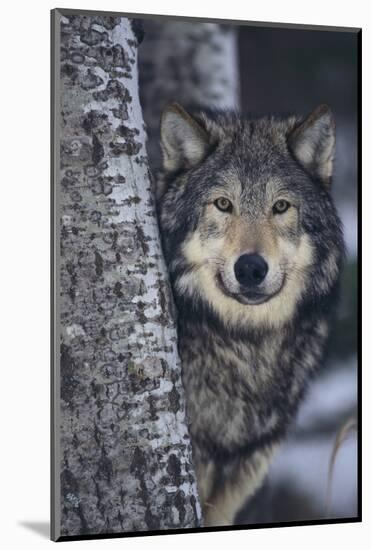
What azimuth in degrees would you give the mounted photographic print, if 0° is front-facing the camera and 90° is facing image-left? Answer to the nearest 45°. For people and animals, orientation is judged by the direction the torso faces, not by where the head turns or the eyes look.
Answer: approximately 315°
